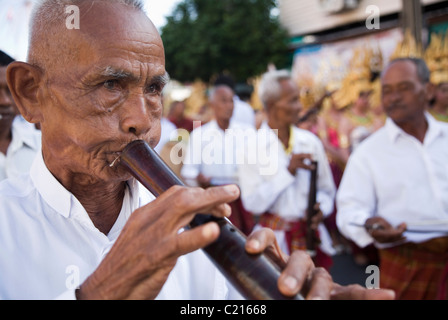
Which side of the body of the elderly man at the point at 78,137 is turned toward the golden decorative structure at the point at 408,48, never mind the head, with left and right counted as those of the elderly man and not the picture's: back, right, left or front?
left

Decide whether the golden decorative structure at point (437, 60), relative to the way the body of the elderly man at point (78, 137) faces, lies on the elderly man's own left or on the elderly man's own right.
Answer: on the elderly man's own left

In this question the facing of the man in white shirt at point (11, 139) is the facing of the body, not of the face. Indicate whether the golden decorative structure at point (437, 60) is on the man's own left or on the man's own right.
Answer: on the man's own left
